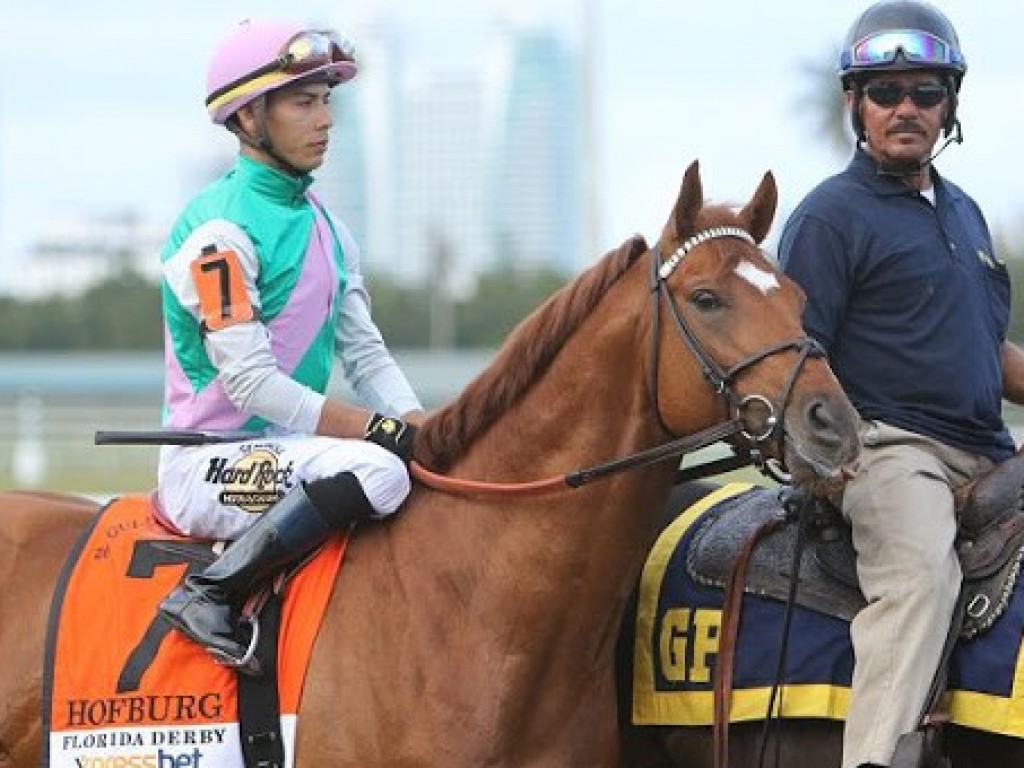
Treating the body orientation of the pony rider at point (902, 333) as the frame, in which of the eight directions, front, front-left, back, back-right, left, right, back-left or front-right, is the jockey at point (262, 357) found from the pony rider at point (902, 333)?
back-right

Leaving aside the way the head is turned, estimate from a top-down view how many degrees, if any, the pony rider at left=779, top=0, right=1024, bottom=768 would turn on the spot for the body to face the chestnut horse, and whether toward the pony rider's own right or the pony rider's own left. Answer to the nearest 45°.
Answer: approximately 90° to the pony rider's own right

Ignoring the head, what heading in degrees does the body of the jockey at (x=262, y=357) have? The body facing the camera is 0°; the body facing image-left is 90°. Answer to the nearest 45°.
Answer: approximately 315°

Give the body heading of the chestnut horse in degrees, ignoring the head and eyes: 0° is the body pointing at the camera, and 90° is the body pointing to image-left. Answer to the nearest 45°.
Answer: approximately 270°

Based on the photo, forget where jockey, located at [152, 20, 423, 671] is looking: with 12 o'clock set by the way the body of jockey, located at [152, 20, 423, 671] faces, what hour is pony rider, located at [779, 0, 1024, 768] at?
pony rider, located at [779, 0, 1024, 768] is roughly at 11 o'clock from jockey, located at [152, 20, 423, 671].

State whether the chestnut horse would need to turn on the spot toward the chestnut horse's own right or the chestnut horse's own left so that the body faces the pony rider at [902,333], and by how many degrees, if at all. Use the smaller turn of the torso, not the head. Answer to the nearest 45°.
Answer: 0° — it already faces them
